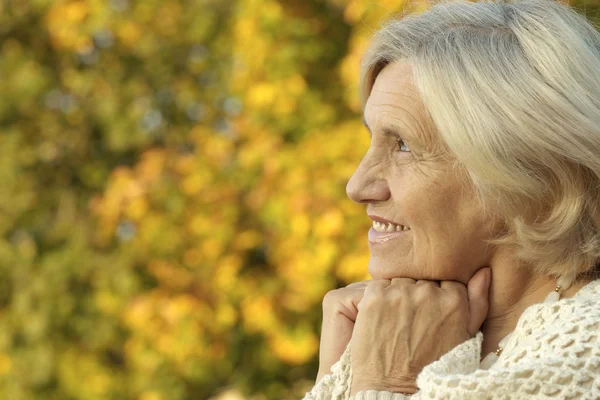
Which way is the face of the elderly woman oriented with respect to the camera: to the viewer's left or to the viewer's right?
to the viewer's left

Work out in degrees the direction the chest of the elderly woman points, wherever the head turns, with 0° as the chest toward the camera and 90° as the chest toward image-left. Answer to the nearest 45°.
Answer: approximately 90°
